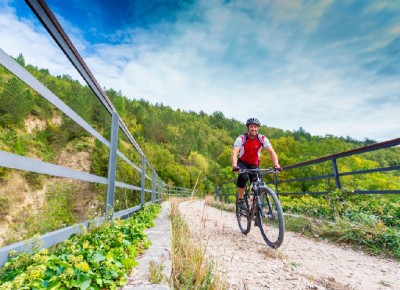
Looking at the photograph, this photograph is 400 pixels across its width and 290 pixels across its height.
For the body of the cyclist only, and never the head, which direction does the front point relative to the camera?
toward the camera

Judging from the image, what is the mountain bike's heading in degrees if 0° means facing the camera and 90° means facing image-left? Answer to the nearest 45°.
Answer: approximately 315°

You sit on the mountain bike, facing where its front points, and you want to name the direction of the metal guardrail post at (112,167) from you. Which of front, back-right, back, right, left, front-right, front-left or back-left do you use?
right

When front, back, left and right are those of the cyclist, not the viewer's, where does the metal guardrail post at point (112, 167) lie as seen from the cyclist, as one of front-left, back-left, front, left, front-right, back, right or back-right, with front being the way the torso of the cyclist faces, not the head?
front-right
